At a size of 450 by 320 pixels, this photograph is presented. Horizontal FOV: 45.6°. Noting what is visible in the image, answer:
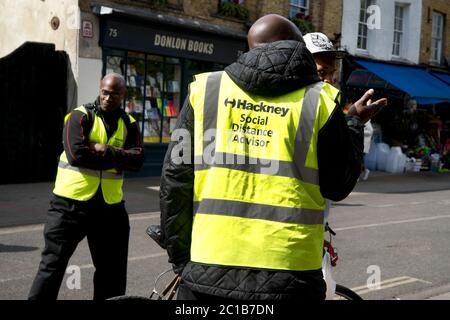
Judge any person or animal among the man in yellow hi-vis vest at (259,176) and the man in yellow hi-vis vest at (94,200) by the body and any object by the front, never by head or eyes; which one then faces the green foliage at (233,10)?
the man in yellow hi-vis vest at (259,176)

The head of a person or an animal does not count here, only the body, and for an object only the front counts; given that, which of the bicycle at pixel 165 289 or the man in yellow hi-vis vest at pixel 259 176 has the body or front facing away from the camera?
the man in yellow hi-vis vest

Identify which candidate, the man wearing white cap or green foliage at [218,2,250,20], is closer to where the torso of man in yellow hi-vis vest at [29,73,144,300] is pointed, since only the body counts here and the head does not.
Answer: the man wearing white cap

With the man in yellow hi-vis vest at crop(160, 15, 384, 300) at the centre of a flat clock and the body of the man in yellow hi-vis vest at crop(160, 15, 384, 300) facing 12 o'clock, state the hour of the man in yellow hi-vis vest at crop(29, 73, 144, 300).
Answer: the man in yellow hi-vis vest at crop(29, 73, 144, 300) is roughly at 11 o'clock from the man in yellow hi-vis vest at crop(160, 15, 384, 300).

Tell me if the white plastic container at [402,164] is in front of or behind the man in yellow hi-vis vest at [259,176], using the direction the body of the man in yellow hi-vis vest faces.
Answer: in front

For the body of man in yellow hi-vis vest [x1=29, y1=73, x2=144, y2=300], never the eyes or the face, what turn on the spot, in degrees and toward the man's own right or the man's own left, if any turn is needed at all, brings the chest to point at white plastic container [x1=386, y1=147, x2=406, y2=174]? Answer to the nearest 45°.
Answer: approximately 90° to the man's own left

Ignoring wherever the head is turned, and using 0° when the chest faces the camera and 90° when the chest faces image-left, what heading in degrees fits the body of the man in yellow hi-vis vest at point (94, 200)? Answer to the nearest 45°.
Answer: approximately 315°

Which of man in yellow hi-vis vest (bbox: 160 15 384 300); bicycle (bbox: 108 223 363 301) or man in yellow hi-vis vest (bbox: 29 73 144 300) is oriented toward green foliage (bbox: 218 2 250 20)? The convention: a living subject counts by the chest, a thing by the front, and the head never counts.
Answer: man in yellow hi-vis vest (bbox: 160 15 384 300)

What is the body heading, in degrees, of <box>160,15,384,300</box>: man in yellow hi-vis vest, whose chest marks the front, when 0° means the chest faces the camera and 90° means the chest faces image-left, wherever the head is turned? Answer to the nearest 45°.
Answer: approximately 180°
